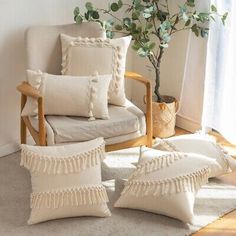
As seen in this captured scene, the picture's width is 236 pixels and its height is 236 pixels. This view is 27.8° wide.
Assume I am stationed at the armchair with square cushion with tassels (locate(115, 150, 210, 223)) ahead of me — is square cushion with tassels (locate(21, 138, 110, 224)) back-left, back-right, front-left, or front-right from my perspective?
front-right

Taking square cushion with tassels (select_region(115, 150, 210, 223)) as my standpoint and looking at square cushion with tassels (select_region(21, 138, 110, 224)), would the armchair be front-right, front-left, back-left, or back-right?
front-right

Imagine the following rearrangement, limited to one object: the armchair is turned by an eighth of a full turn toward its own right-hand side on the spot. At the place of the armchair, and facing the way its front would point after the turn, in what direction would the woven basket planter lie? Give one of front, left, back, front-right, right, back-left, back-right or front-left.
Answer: back-left

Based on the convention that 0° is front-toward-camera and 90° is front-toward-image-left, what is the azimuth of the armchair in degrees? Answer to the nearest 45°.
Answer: approximately 315°

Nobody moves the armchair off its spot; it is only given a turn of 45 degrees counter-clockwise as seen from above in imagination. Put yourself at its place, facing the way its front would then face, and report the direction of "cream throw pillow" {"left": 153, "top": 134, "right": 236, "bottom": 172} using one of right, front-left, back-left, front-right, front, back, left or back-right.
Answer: front

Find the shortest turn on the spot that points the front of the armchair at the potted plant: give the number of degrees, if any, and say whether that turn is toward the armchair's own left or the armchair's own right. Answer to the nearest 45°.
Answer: approximately 90° to the armchair's own left

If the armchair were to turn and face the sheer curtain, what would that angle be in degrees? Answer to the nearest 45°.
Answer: approximately 90° to its left
